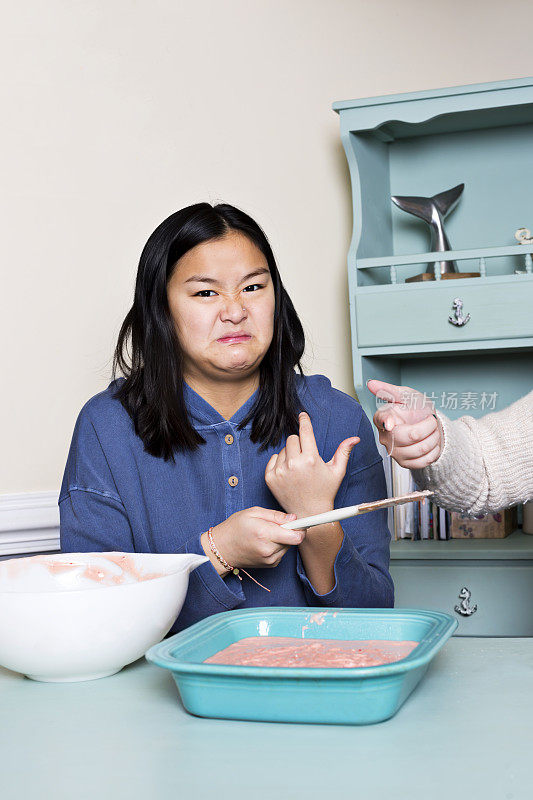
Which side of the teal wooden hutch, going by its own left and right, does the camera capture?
front

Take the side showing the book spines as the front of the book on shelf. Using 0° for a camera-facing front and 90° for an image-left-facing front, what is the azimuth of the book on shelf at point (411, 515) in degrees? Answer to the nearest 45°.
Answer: approximately 0°

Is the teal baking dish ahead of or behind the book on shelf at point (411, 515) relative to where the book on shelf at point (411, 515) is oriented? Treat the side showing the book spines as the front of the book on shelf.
ahead

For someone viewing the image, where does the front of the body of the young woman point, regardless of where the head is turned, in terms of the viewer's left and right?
facing the viewer
